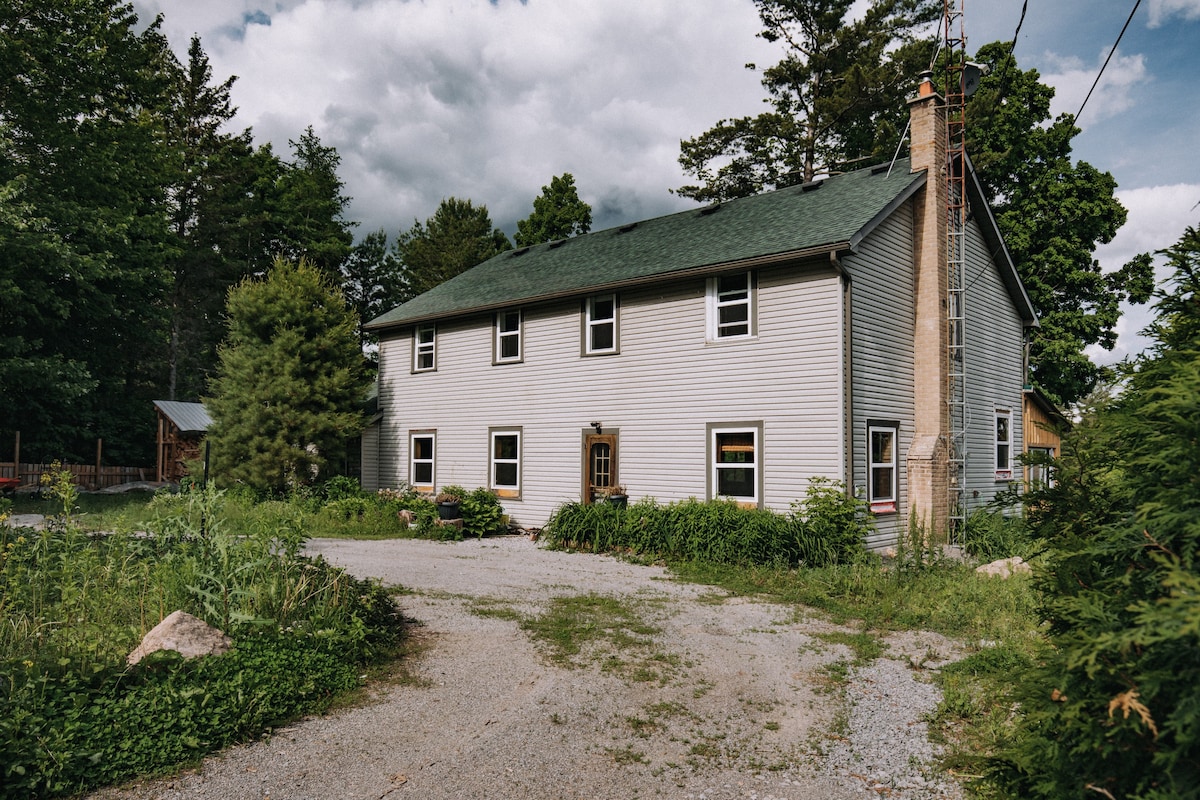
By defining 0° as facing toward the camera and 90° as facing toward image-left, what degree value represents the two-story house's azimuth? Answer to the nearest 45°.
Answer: approximately 45°

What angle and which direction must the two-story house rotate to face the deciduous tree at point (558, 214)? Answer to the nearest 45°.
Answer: approximately 135° to its right

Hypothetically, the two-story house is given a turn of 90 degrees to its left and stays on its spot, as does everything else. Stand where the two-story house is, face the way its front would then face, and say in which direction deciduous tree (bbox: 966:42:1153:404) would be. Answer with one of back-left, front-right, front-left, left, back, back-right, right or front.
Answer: left

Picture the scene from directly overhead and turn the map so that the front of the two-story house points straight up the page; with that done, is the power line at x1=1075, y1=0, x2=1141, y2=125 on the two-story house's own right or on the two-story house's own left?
on the two-story house's own left

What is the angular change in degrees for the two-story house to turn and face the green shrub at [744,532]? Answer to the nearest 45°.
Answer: approximately 45° to its left

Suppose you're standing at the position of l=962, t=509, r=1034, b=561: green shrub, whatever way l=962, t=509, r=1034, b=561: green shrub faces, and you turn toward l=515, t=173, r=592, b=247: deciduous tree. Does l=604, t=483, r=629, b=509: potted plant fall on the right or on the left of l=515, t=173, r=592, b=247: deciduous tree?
left

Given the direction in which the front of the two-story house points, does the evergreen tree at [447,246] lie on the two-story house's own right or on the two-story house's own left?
on the two-story house's own right
